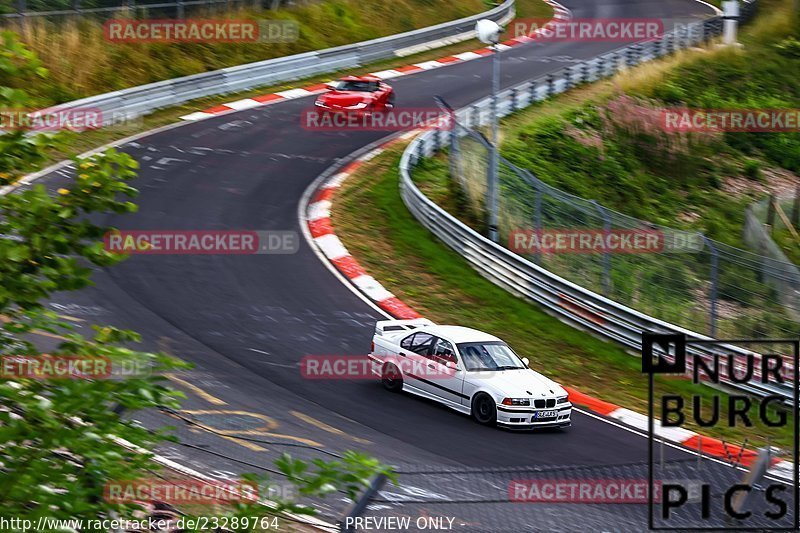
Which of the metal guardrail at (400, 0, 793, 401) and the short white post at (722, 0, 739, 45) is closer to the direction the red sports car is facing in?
the metal guardrail

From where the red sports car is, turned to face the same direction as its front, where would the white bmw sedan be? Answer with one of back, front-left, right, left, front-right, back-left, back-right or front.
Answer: front-left

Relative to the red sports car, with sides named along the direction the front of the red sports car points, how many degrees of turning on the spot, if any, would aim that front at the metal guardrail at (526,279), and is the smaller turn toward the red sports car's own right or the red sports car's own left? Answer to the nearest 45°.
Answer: approximately 45° to the red sports car's own left

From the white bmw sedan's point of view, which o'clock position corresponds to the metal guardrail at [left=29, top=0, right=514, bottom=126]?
The metal guardrail is roughly at 7 o'clock from the white bmw sedan.

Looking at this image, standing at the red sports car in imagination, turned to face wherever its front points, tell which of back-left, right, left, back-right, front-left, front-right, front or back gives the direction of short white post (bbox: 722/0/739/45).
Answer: back

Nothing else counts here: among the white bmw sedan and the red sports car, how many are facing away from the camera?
0

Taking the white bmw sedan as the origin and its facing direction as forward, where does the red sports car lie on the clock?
The red sports car is roughly at 7 o'clock from the white bmw sedan.

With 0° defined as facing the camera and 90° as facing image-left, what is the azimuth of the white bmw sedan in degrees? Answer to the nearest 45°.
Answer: approximately 315°

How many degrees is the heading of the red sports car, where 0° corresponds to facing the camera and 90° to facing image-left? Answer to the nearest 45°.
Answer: approximately 45°

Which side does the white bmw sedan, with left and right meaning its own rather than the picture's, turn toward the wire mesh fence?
left
